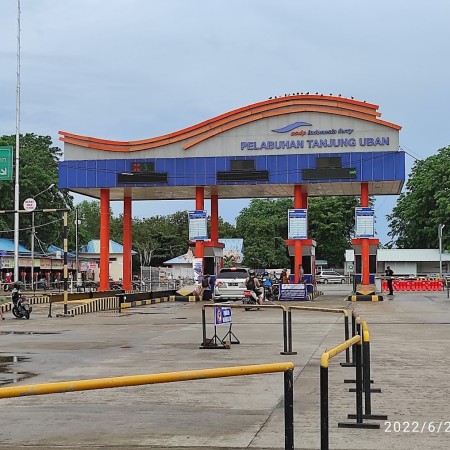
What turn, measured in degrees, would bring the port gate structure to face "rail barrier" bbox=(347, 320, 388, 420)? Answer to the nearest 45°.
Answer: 0° — it already faces it

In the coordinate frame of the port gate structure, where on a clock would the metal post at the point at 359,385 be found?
The metal post is roughly at 12 o'clock from the port gate structure.

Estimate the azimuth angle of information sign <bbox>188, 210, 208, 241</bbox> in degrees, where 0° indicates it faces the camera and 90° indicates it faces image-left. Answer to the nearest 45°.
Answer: approximately 0°

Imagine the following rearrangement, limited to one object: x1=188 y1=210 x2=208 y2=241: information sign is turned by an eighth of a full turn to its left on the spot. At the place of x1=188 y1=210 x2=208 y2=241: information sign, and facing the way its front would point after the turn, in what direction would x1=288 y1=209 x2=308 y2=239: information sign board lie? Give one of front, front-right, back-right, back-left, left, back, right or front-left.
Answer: front-left
